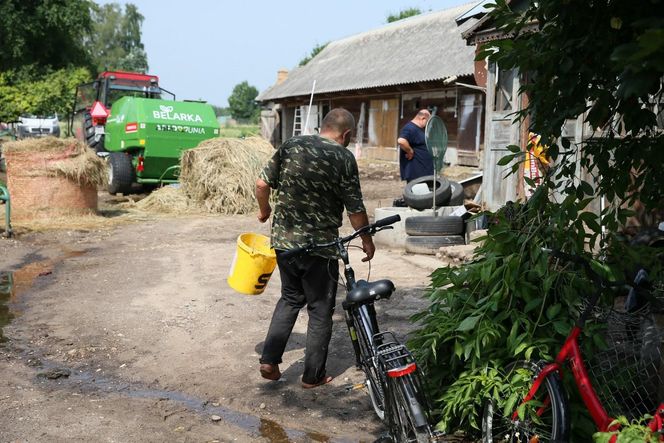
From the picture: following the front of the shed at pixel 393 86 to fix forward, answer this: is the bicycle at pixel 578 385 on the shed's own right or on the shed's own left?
on the shed's own left

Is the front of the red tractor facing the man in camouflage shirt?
no

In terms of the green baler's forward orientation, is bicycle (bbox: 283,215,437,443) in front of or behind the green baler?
behind

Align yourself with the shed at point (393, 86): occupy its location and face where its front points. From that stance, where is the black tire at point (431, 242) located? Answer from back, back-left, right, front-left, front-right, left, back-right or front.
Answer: front-left

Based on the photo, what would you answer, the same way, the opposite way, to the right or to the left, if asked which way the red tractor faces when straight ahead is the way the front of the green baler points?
the same way

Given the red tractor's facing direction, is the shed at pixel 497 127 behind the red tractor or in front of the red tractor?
behind

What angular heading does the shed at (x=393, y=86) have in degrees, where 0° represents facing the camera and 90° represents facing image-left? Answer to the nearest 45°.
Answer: approximately 45°

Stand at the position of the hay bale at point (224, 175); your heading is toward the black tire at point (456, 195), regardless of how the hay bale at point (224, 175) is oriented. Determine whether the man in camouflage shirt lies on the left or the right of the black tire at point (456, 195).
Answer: right

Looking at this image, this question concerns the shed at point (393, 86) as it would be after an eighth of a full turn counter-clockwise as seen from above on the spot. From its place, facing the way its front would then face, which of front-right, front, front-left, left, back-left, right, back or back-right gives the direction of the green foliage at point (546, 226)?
front

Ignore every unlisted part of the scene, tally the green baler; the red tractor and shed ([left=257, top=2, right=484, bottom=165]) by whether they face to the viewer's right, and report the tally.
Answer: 0

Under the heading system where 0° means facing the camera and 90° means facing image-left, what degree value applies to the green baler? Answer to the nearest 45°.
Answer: approximately 135°
